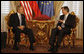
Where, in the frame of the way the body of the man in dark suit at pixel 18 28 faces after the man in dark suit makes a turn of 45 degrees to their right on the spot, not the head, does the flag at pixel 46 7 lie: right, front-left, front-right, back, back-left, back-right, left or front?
back-left

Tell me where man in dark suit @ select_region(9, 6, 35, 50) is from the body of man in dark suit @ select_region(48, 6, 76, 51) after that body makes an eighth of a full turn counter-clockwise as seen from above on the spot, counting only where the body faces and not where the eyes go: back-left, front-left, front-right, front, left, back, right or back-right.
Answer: right

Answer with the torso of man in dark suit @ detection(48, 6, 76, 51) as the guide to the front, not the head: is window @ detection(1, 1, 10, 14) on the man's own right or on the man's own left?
on the man's own right

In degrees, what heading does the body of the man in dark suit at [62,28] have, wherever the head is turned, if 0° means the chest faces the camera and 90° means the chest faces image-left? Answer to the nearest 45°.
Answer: approximately 45°

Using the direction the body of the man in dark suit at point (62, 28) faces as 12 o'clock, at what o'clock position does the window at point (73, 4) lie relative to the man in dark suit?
The window is roughly at 5 o'clock from the man in dark suit.

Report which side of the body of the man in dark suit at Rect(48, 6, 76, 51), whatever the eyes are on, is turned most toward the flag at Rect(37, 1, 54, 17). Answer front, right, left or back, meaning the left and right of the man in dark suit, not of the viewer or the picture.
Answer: right

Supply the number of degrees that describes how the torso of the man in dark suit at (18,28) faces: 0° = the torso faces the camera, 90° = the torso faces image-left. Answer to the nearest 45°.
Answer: approximately 315°
